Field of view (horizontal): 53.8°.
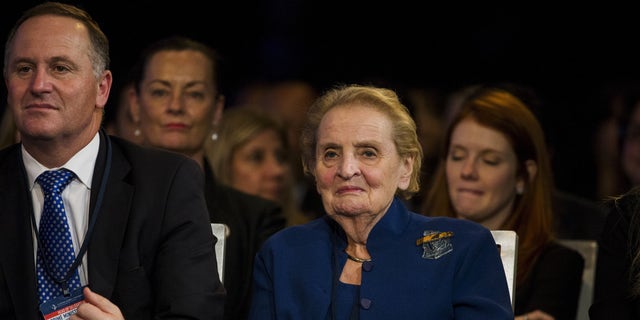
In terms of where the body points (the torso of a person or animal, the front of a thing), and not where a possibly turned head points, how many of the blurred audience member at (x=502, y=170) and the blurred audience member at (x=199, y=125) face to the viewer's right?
0

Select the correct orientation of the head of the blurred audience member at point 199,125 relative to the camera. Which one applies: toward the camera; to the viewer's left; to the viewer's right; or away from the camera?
toward the camera

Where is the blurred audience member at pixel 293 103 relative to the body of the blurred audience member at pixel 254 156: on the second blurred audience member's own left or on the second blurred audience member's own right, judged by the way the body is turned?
on the second blurred audience member's own left

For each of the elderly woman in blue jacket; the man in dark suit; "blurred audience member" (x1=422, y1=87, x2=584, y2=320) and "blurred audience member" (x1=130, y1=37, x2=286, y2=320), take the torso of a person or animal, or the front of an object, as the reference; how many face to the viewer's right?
0

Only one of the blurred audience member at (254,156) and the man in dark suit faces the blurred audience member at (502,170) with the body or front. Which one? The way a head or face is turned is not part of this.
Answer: the blurred audience member at (254,156)

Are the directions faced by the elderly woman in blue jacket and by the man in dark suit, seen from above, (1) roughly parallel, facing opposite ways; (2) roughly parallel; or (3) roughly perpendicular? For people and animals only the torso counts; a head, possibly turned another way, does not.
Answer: roughly parallel

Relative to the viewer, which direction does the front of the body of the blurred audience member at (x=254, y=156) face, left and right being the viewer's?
facing the viewer and to the right of the viewer

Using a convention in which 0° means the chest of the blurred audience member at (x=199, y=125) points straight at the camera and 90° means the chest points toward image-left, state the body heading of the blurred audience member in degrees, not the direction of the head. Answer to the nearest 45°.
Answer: approximately 0°

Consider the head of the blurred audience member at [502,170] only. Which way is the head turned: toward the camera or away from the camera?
toward the camera

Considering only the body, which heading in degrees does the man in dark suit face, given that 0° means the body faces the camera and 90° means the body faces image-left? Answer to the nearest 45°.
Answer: approximately 45°

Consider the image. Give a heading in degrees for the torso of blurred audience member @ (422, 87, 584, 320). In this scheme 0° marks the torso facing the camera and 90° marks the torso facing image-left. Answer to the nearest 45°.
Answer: approximately 45°

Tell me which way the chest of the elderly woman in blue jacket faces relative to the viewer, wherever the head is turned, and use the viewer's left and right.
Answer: facing the viewer and to the left of the viewer

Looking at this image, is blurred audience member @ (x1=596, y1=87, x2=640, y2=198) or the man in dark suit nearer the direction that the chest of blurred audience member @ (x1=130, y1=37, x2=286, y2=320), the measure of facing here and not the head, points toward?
the man in dark suit

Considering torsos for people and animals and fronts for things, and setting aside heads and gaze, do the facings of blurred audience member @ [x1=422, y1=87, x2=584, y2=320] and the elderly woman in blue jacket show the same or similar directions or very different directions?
same or similar directions

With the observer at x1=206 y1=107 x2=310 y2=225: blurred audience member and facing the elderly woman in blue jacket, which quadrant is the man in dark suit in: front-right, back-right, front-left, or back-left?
front-right

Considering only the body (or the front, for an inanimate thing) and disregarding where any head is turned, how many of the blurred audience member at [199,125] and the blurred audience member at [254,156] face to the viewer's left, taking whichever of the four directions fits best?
0

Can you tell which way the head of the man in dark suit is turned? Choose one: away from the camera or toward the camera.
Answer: toward the camera

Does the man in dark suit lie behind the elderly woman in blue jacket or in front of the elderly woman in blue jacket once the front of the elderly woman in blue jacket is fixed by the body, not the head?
in front
